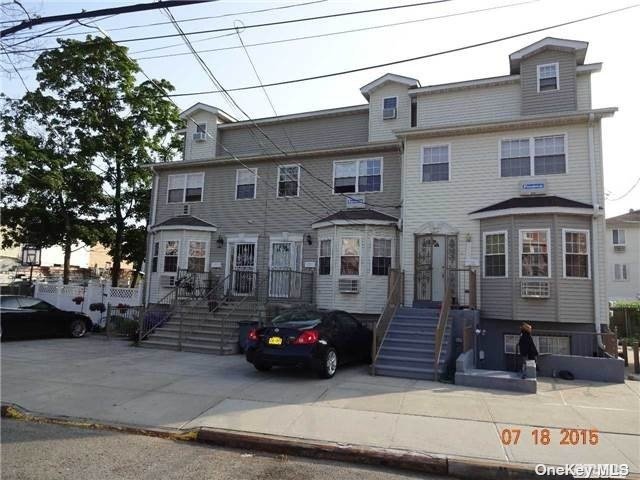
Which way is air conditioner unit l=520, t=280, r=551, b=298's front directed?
toward the camera

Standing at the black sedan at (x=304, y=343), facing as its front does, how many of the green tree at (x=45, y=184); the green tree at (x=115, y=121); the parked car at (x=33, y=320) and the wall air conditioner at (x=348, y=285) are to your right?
0

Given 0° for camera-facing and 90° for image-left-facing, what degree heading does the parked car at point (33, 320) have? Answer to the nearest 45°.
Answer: approximately 270°

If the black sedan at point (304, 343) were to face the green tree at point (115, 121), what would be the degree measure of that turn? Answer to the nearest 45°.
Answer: approximately 90° to its left

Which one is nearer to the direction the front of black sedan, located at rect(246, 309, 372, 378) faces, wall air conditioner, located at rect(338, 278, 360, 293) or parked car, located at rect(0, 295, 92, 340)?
the wall air conditioner

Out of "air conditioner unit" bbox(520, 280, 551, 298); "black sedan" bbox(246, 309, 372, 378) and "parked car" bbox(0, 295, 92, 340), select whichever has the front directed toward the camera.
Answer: the air conditioner unit

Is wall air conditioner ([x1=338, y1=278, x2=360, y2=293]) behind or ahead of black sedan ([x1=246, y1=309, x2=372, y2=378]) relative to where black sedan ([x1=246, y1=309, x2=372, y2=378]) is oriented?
ahead

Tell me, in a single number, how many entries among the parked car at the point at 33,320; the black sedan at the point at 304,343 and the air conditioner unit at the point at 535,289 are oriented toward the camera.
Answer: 1

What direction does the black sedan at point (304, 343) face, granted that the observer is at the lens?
facing away from the viewer and to the right of the viewer

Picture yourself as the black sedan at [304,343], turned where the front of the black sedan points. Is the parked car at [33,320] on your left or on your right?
on your left

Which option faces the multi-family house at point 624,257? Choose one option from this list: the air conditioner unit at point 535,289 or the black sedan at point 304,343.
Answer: the black sedan

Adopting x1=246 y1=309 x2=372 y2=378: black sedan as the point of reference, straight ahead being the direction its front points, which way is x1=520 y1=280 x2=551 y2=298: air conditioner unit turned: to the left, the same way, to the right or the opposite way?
the opposite way

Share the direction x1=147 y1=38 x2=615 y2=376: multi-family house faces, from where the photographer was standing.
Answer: facing the viewer and to the left of the viewer

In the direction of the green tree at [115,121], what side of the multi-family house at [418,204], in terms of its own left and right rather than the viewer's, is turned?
right

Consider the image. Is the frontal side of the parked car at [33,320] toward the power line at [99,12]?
no
